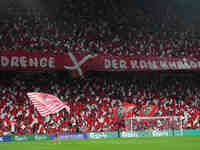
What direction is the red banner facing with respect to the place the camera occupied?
facing the viewer

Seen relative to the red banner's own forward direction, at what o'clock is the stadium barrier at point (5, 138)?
The stadium barrier is roughly at 2 o'clock from the red banner.
